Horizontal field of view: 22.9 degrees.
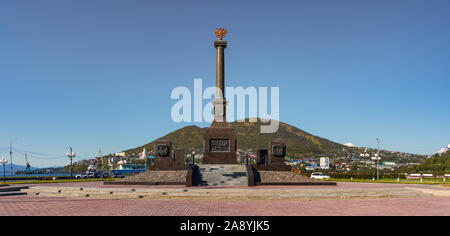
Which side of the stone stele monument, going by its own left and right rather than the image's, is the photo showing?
front
